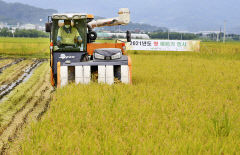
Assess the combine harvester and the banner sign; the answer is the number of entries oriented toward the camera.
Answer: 2

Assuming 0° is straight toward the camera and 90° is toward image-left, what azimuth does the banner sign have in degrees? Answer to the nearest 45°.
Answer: approximately 0°

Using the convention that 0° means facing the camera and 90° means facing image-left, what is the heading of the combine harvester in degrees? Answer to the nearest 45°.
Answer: approximately 0°

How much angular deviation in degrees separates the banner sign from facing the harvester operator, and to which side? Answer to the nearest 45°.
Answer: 0° — it already faces them

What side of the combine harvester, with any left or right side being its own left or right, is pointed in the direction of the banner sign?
back

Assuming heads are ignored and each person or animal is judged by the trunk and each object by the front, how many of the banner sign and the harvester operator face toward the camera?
2

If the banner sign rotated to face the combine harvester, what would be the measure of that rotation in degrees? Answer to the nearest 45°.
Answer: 0° — it already faces it

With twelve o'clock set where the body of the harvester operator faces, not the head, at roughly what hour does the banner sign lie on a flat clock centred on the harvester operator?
The banner sign is roughly at 7 o'clock from the harvester operator.
